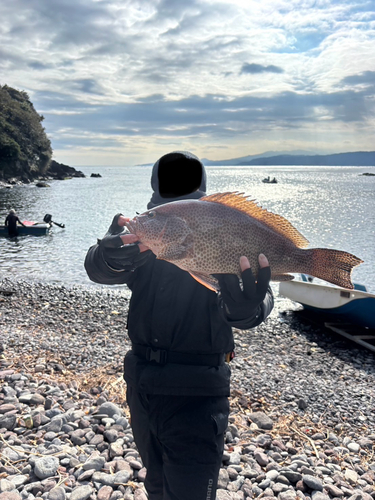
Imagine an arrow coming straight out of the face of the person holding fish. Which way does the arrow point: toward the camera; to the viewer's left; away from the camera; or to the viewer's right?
toward the camera

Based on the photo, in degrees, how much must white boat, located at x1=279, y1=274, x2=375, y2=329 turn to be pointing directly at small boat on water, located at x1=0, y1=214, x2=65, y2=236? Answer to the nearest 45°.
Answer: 0° — it already faces it

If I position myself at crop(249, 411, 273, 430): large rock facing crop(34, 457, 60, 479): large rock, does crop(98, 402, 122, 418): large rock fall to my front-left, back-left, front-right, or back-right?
front-right

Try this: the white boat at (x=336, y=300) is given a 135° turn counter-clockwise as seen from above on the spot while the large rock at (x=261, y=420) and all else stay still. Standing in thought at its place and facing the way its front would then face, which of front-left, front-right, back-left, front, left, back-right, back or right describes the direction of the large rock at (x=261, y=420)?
front

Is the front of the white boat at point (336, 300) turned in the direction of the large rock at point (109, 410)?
no

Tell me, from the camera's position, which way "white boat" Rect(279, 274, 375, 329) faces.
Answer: facing away from the viewer and to the left of the viewer

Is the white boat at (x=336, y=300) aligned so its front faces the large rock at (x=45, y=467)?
no
